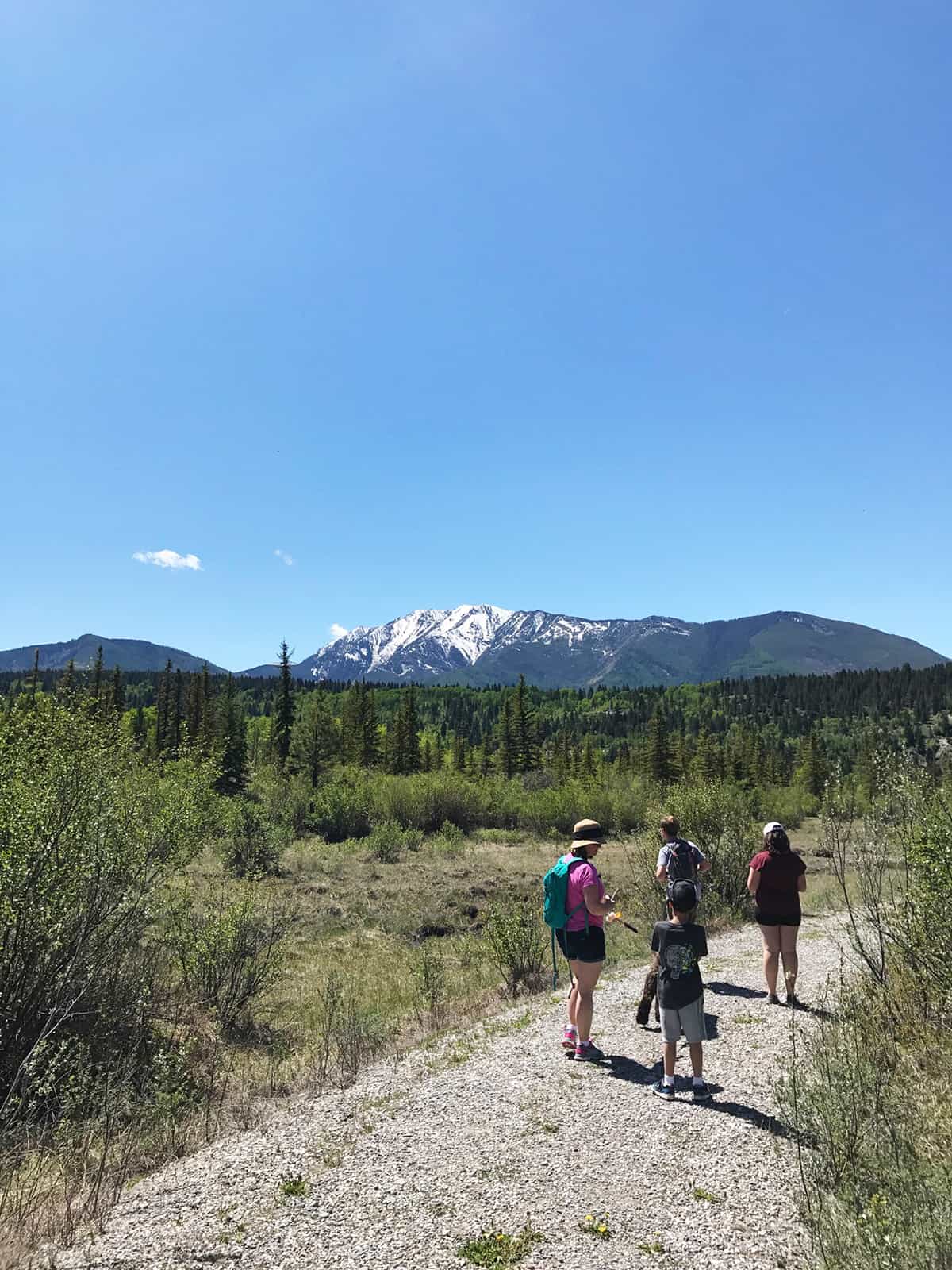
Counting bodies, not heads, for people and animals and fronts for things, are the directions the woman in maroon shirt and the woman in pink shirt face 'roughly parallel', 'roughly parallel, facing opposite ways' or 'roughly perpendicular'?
roughly perpendicular

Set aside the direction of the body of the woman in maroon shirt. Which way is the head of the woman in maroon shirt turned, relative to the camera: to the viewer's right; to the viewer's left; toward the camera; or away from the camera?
away from the camera

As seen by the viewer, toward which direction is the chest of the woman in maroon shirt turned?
away from the camera

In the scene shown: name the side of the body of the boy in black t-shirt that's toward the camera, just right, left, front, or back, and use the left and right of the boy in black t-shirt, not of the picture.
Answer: back

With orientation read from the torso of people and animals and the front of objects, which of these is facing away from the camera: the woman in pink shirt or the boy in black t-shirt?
the boy in black t-shirt

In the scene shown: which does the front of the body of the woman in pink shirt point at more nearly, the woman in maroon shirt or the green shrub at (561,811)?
the woman in maroon shirt

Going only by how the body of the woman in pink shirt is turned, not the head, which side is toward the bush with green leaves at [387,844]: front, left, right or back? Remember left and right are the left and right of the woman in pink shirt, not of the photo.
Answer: left

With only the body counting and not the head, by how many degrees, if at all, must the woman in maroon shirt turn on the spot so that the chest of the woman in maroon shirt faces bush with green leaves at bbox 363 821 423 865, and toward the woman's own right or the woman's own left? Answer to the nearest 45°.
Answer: approximately 45° to the woman's own left

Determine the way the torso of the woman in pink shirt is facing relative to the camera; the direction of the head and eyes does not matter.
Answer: to the viewer's right

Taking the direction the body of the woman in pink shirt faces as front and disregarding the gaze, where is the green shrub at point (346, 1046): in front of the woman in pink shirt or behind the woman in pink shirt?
behind

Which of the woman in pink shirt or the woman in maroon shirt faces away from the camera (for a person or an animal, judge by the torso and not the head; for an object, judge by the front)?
the woman in maroon shirt

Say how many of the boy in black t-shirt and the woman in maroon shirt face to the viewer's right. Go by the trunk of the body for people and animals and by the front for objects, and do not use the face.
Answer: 0

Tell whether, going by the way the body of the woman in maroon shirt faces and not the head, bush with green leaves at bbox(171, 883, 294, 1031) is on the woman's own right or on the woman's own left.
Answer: on the woman's own left
